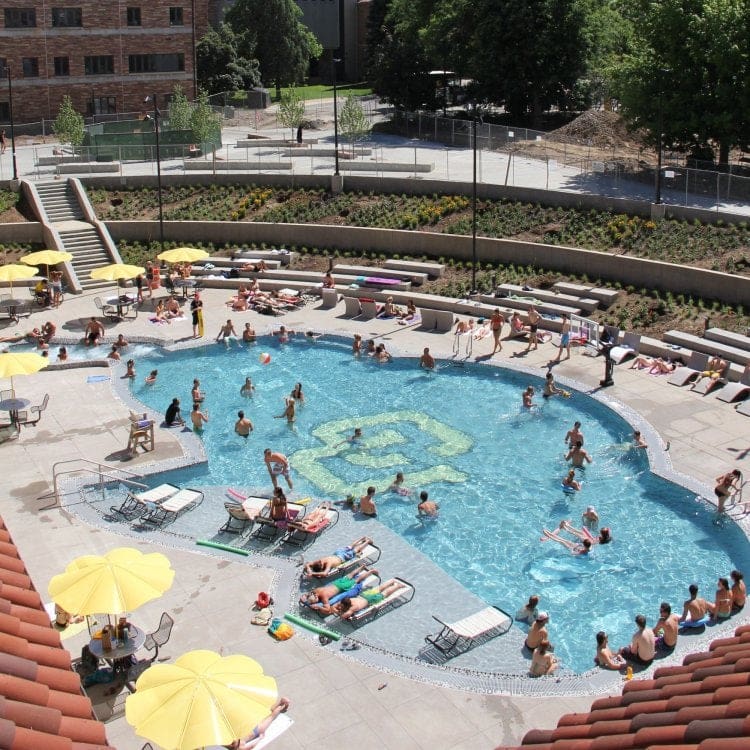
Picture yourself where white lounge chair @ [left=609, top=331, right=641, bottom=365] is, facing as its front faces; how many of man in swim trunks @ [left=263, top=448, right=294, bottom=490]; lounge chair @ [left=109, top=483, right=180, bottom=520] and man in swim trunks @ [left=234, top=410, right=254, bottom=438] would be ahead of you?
3

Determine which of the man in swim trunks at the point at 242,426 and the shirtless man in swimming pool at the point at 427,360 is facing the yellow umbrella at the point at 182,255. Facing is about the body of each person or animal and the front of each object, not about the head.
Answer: the man in swim trunks at the point at 242,426

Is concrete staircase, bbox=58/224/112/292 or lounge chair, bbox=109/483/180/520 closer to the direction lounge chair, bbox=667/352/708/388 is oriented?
the lounge chair

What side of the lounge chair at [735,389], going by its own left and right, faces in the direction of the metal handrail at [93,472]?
front

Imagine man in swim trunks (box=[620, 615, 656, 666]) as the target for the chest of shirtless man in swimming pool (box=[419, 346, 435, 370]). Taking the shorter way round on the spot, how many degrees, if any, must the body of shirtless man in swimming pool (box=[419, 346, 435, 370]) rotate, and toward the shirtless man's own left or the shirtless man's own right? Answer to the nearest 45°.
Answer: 0° — they already face them

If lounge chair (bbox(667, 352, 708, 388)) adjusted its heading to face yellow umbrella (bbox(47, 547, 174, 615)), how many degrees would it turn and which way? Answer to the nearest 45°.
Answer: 0° — it already faces it

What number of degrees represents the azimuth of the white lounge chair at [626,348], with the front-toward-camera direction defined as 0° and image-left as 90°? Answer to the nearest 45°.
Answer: approximately 45°

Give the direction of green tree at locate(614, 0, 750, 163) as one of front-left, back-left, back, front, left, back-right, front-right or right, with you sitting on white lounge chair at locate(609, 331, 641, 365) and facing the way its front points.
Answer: back-right

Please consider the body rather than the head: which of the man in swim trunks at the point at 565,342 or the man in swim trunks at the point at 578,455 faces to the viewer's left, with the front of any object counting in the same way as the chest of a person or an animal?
the man in swim trunks at the point at 565,342
